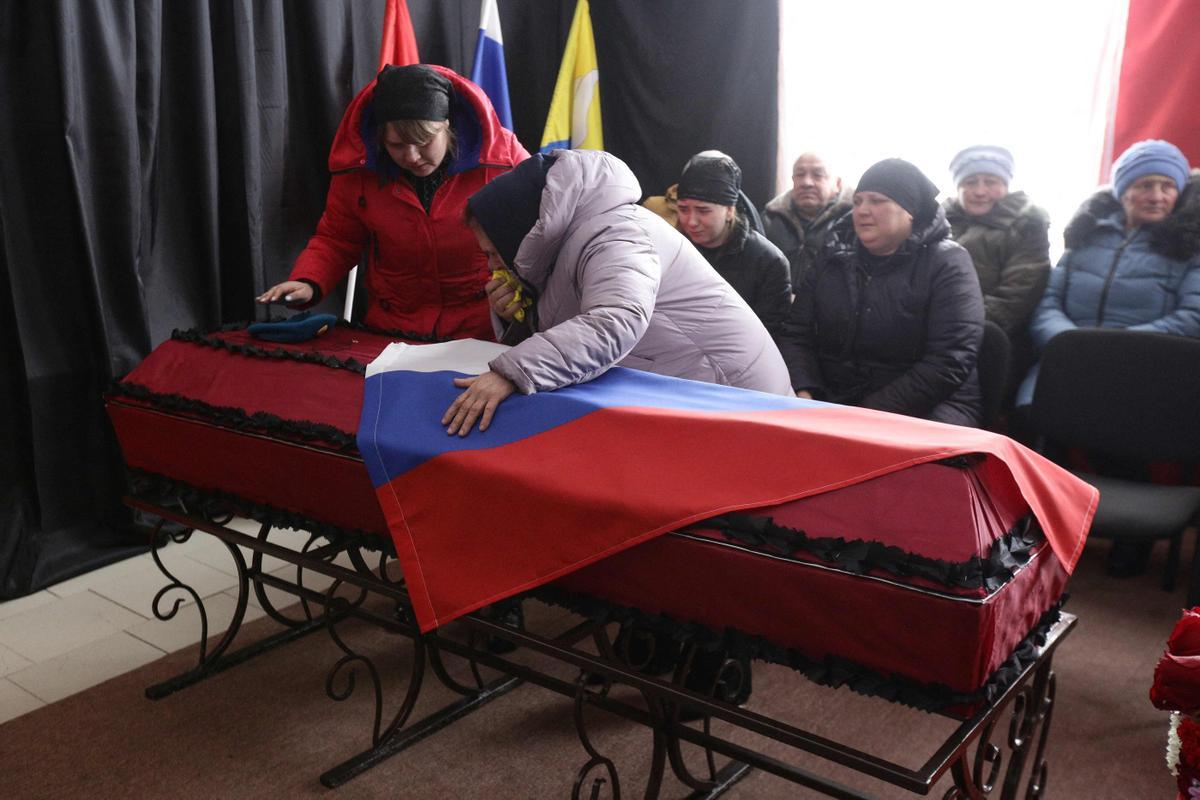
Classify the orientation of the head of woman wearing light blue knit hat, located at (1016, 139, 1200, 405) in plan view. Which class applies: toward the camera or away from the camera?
toward the camera

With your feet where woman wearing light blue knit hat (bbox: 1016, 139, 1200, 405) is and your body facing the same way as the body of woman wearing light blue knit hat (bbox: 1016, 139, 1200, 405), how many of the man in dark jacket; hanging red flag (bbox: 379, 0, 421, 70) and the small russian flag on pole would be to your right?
3

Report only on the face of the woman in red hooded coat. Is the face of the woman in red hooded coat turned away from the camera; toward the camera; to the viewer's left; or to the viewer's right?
toward the camera

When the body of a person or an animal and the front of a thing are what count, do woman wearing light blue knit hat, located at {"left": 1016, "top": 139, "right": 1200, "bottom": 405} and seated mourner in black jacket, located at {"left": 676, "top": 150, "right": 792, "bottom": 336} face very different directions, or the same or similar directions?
same or similar directions

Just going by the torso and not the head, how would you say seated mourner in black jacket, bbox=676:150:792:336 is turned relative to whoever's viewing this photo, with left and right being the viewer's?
facing the viewer and to the left of the viewer

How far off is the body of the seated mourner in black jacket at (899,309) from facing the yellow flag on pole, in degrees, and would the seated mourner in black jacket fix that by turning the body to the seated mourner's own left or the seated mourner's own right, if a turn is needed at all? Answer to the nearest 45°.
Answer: approximately 90° to the seated mourner's own right

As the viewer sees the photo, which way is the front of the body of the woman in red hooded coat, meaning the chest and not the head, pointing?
toward the camera

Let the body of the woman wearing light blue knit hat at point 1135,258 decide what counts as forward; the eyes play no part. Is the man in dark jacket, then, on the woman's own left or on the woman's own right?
on the woman's own right

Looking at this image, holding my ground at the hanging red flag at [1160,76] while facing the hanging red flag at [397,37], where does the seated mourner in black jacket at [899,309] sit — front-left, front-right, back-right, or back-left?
front-left

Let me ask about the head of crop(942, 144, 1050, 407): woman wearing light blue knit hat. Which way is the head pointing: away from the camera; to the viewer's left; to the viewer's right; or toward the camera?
toward the camera

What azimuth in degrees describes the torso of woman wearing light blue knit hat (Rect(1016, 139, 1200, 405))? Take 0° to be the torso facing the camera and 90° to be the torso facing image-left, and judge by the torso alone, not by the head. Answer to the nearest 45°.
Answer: approximately 0°

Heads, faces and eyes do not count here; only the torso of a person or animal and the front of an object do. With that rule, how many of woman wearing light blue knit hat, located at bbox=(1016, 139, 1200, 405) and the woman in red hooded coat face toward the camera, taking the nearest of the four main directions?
2

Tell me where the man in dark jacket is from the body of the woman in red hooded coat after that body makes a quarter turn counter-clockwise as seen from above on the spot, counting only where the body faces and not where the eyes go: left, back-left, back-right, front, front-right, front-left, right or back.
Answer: front-left

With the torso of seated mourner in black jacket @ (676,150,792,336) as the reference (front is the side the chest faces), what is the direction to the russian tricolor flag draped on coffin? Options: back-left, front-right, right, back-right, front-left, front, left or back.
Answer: front-left
